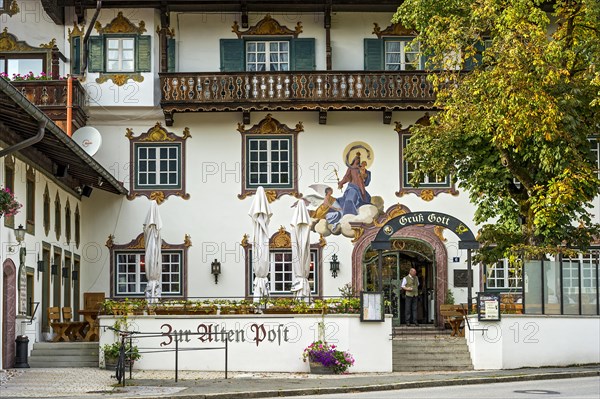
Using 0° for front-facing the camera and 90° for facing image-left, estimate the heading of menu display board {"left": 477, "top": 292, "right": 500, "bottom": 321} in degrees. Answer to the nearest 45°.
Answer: approximately 0°

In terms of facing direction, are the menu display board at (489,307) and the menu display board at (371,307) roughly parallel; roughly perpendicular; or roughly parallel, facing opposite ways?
roughly parallel

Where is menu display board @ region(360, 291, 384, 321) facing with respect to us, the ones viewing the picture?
facing the viewer

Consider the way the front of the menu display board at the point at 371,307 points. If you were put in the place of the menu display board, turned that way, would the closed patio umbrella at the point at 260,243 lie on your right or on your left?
on your right

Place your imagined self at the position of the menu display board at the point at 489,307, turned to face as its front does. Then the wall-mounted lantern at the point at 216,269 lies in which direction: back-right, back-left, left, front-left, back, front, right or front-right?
back-right

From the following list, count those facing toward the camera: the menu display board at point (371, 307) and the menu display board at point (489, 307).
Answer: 2

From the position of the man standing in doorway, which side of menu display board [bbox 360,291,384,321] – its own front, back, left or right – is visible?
back

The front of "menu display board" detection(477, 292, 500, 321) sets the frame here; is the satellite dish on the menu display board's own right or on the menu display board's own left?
on the menu display board's own right

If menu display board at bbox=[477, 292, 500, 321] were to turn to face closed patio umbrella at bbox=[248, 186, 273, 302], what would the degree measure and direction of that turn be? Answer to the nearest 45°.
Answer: approximately 90° to its right

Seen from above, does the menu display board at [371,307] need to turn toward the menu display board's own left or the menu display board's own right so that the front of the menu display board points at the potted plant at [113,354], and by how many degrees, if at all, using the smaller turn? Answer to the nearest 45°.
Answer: approximately 90° to the menu display board's own right

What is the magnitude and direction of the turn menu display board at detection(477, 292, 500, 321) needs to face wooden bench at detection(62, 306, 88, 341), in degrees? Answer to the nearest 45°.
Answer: approximately 90° to its right

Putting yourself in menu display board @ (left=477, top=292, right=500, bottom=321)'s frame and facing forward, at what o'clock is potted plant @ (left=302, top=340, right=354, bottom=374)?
The potted plant is roughly at 2 o'clock from the menu display board.

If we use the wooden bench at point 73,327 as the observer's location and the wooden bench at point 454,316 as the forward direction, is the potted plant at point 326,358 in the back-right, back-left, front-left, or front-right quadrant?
front-right

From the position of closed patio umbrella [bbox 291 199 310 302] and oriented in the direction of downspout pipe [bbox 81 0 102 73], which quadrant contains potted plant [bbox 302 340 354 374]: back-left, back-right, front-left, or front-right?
back-left

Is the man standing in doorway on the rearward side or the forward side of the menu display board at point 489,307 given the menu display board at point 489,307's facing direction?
on the rearward side

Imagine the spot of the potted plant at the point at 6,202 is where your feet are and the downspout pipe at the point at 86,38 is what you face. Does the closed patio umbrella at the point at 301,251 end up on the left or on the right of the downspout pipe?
right
